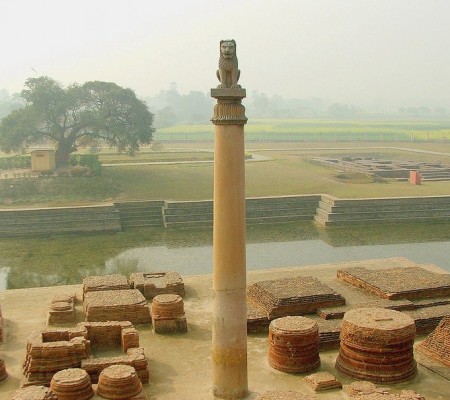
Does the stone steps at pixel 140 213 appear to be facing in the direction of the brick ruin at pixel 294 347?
yes

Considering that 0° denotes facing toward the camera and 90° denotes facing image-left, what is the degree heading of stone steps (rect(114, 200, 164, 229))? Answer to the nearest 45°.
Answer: approximately 0°

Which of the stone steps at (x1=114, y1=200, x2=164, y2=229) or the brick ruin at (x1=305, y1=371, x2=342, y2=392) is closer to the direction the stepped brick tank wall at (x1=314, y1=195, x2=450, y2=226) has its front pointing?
the brick ruin

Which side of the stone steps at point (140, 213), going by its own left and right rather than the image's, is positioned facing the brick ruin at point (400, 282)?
front

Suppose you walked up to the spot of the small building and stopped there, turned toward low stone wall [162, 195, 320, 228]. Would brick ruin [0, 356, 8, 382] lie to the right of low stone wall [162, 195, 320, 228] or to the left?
right

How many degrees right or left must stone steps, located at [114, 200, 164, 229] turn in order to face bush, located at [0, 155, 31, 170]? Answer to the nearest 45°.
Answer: approximately 135° to its right

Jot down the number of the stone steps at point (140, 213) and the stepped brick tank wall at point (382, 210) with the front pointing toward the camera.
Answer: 2

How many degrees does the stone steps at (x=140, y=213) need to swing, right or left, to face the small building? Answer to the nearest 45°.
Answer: approximately 135° to its right

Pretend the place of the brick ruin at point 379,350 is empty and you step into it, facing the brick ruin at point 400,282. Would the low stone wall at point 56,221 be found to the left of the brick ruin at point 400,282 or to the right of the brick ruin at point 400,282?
left

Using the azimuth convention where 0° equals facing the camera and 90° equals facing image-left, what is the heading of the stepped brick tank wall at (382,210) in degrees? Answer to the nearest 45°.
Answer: approximately 0°

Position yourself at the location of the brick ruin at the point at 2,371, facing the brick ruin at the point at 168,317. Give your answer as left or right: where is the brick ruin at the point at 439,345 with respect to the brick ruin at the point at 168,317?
right
